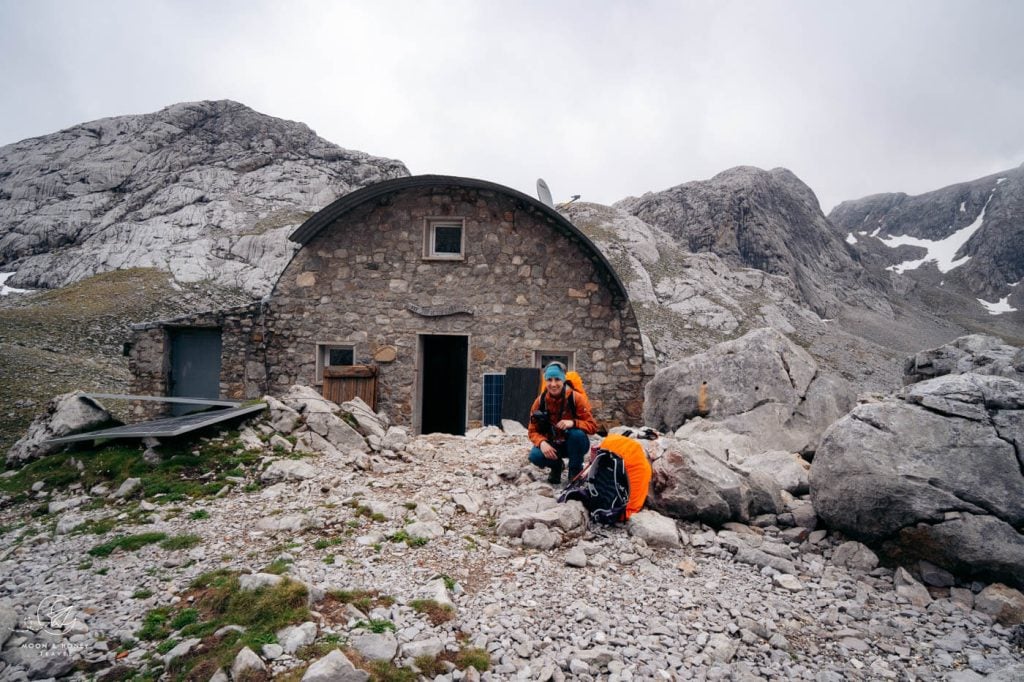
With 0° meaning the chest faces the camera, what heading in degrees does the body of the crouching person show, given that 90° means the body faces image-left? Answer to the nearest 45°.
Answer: approximately 0°

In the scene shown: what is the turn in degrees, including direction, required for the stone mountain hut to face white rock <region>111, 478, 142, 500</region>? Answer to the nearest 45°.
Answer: approximately 45° to its right

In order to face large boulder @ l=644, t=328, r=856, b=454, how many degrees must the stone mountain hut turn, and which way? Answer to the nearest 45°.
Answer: approximately 45° to its left

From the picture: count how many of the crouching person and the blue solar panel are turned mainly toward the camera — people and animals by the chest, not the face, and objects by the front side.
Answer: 2

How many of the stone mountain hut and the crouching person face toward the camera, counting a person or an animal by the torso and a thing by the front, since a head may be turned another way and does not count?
2

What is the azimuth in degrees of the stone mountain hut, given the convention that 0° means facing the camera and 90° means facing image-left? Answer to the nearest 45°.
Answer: approximately 0°

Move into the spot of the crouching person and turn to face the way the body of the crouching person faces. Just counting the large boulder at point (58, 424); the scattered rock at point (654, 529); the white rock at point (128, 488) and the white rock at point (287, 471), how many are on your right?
3

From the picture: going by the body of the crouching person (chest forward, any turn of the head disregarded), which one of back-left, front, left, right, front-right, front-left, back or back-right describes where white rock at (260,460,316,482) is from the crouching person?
right

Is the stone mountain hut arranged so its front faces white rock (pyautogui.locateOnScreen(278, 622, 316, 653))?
yes

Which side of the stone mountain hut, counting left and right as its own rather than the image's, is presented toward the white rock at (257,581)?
front

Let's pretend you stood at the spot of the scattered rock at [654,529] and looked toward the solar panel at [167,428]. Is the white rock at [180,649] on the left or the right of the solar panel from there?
left

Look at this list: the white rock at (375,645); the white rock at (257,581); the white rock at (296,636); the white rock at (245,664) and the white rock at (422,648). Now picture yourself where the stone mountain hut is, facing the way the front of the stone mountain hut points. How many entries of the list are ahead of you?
5
